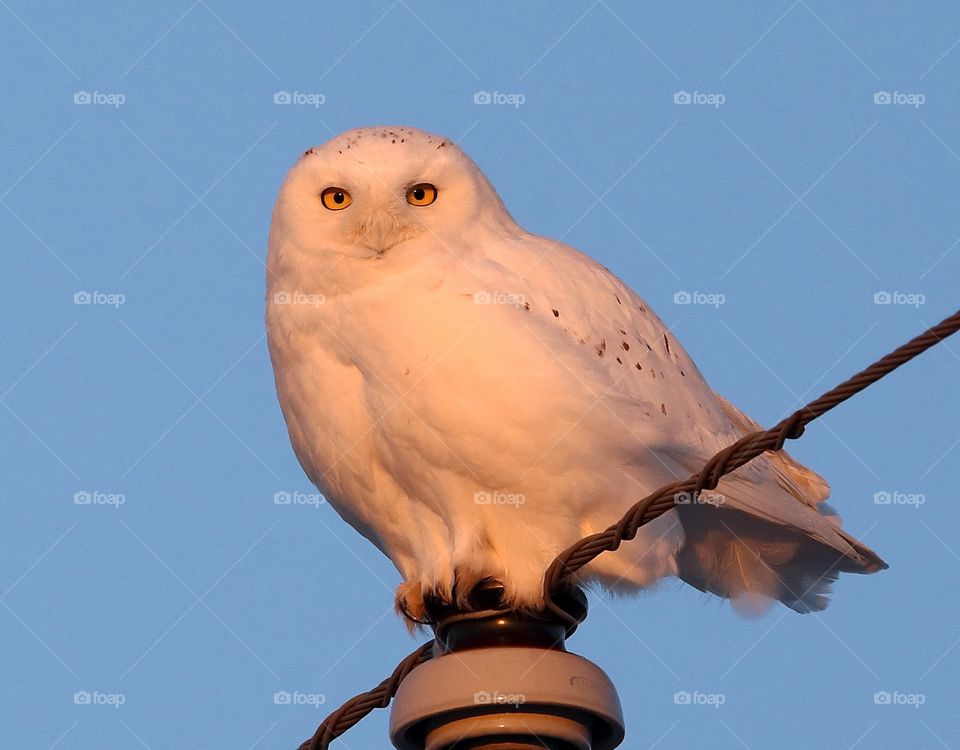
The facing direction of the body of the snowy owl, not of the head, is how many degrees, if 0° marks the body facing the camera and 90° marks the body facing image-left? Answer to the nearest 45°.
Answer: approximately 45°
